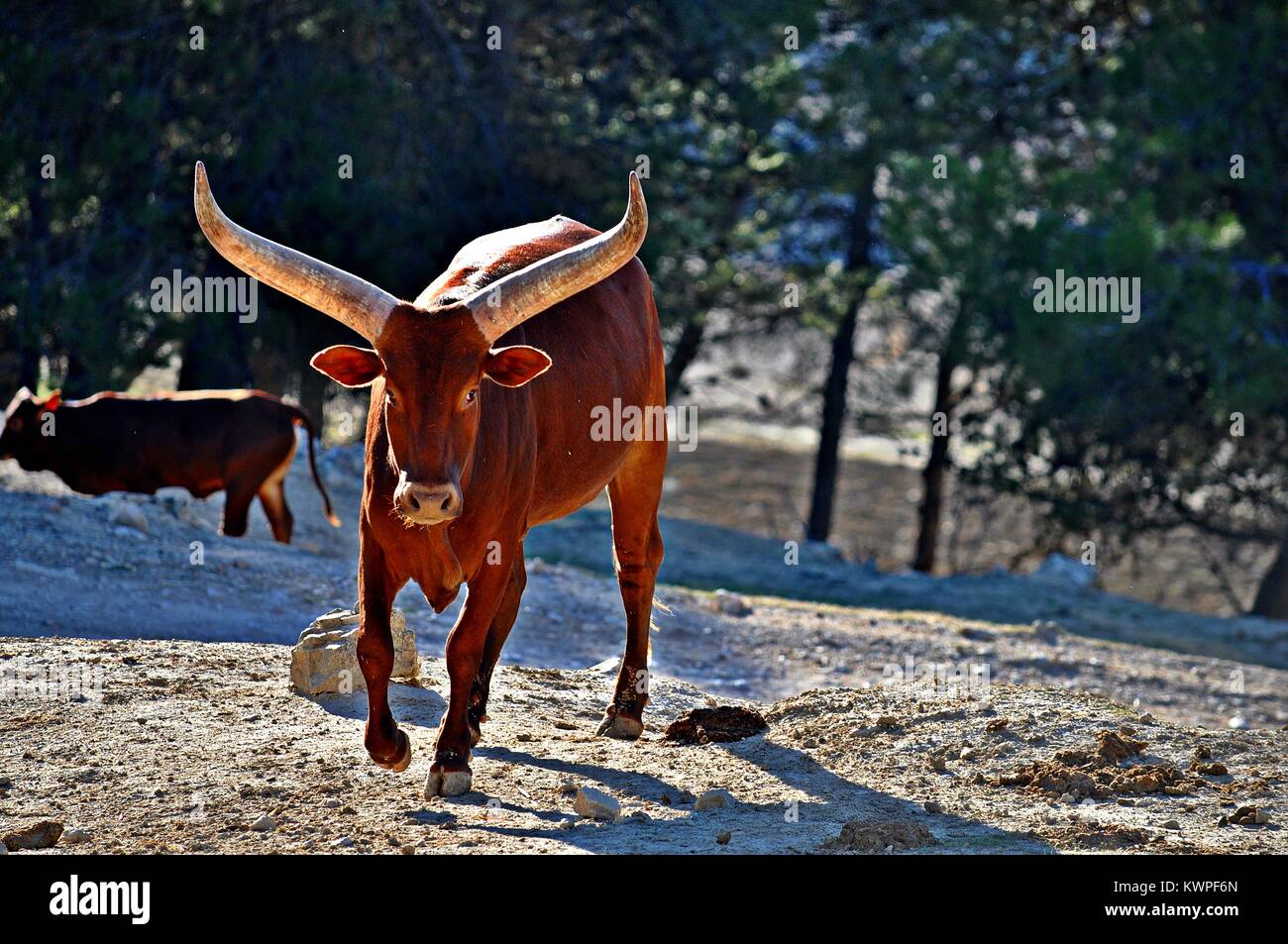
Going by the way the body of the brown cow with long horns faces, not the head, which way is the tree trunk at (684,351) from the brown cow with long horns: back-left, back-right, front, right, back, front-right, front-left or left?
back-right

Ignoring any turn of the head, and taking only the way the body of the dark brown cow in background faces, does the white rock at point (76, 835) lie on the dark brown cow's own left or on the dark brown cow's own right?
on the dark brown cow's own left

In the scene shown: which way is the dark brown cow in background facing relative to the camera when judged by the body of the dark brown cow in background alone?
to the viewer's left

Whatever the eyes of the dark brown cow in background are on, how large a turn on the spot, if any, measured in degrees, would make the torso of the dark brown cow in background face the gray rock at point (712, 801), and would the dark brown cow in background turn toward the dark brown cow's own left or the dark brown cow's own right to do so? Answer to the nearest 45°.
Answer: approximately 90° to the dark brown cow's own left

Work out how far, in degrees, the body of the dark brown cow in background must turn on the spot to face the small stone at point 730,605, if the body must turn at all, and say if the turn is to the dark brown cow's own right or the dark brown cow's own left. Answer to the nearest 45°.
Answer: approximately 135° to the dark brown cow's own left

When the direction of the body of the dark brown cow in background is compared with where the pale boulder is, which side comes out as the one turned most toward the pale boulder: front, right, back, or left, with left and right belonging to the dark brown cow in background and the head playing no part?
left

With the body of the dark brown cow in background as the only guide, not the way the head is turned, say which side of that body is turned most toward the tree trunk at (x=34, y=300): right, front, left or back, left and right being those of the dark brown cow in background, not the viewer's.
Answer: right

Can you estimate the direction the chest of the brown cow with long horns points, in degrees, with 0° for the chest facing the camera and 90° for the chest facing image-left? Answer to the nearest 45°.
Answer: approximately 45°

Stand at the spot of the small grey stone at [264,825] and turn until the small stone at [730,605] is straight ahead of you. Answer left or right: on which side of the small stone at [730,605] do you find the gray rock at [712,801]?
right
